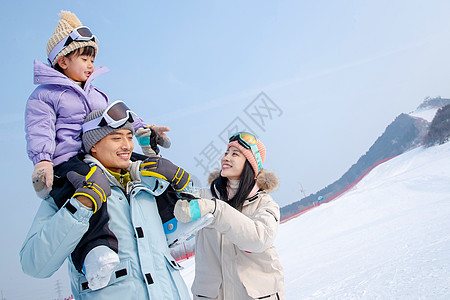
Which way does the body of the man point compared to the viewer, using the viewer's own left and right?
facing the viewer and to the right of the viewer

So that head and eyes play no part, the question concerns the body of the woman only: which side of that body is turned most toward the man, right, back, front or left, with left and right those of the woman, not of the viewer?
front

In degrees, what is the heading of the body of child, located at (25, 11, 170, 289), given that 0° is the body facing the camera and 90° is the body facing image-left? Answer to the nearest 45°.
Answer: approximately 315°

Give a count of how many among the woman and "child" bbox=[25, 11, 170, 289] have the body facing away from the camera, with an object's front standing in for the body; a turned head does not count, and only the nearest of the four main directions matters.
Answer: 0

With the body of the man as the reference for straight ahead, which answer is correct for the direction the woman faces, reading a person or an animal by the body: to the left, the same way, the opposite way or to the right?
to the right

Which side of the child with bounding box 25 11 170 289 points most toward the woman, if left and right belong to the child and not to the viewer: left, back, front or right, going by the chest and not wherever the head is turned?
left

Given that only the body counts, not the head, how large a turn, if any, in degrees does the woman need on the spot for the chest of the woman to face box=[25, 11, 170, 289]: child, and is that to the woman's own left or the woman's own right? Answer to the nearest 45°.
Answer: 0° — they already face them

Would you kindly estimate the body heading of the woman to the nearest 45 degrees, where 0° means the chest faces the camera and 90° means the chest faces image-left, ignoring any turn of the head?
approximately 45°

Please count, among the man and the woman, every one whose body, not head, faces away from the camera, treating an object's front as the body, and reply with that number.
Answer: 0

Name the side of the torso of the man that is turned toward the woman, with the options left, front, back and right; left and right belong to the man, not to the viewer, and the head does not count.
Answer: left
